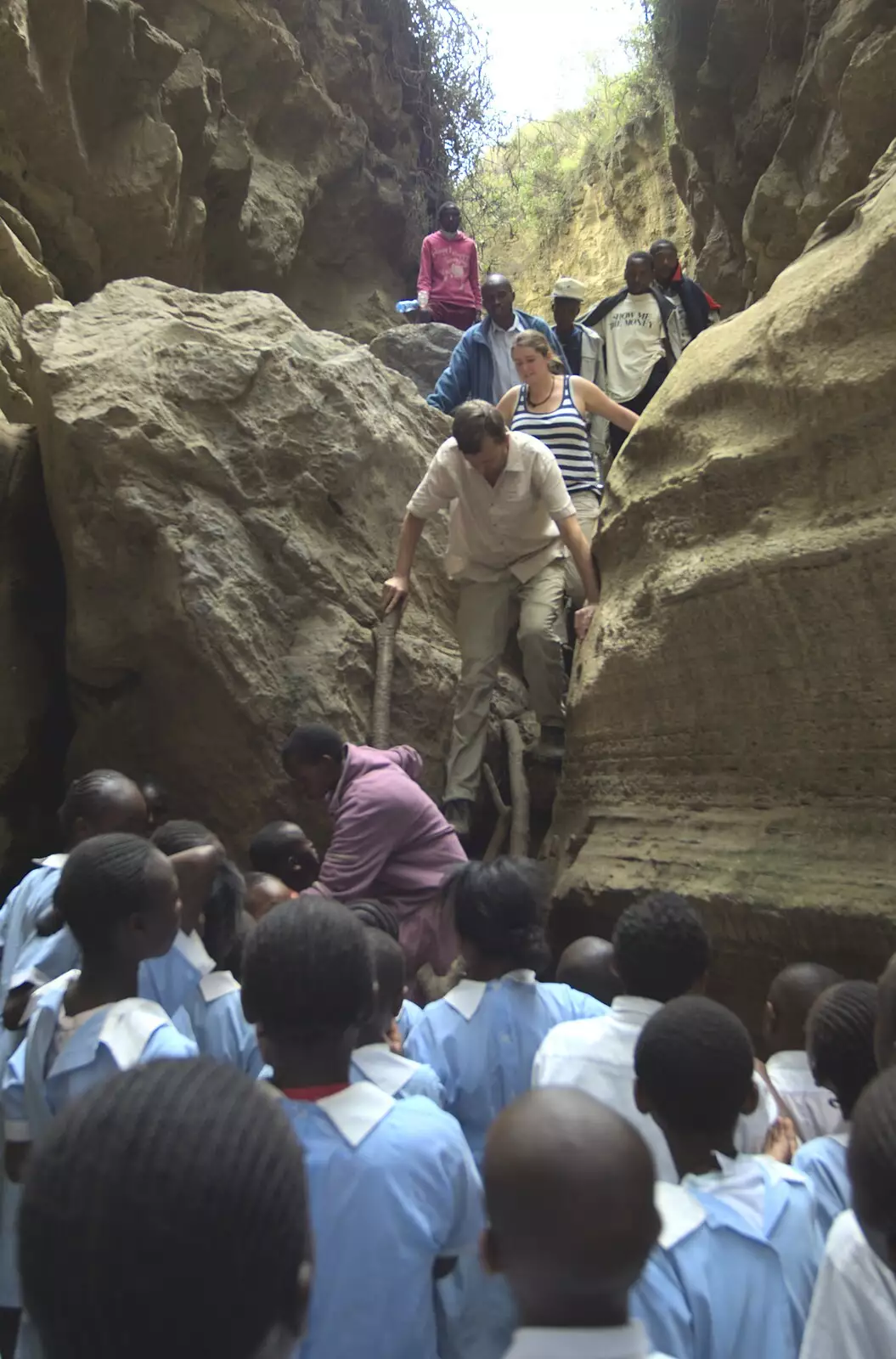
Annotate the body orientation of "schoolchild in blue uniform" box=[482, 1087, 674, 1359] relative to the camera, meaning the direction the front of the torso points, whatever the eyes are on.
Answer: away from the camera

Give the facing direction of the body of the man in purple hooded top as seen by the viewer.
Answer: to the viewer's left

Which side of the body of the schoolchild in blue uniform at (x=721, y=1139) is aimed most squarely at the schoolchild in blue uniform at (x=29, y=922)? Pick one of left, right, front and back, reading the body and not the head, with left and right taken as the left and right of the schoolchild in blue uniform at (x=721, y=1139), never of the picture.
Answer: left

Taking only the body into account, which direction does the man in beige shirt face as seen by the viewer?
toward the camera

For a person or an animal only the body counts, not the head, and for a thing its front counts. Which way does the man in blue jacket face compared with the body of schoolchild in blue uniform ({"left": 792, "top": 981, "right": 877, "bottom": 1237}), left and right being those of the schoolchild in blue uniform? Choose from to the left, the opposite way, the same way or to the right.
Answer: the opposite way

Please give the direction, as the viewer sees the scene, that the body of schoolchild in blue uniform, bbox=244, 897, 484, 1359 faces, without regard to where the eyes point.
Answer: away from the camera

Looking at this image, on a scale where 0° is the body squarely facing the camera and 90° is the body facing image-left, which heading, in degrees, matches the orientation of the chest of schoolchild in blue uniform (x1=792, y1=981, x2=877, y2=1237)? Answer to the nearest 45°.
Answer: approximately 180°

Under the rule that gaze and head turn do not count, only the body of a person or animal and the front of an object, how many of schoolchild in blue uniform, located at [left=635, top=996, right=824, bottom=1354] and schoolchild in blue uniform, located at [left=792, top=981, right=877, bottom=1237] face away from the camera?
2

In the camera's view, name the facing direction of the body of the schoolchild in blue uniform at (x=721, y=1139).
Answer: away from the camera

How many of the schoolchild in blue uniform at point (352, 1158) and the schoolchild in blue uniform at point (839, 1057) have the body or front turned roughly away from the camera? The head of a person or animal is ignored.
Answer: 2

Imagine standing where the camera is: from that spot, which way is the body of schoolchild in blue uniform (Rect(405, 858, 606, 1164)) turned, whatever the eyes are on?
away from the camera

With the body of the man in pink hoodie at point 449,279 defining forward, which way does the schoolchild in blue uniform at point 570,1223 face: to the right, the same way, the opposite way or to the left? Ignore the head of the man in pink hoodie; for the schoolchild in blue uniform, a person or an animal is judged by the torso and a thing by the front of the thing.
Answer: the opposite way

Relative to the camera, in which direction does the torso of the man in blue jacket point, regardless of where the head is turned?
toward the camera
